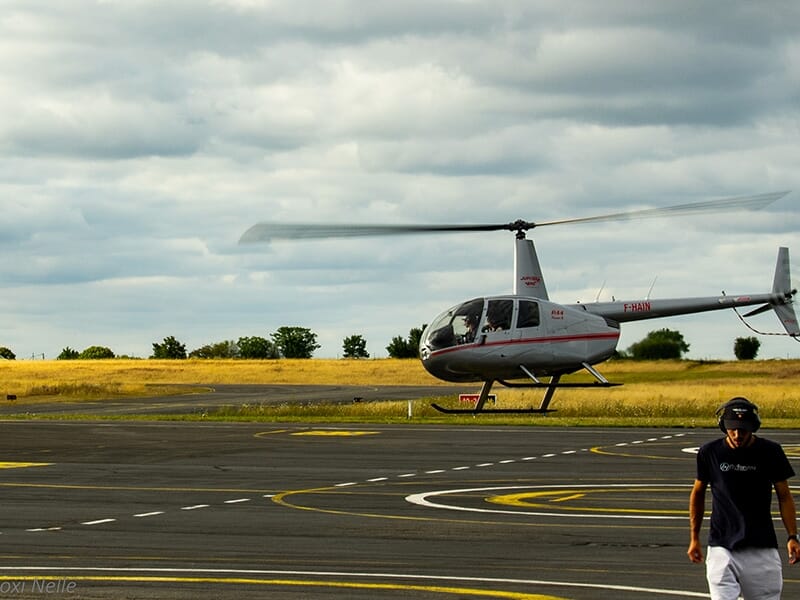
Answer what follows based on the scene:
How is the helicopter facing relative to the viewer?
to the viewer's left

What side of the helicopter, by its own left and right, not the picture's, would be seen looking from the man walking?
left

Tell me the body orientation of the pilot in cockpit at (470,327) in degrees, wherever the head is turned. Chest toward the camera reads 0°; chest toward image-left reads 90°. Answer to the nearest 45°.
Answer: approximately 90°

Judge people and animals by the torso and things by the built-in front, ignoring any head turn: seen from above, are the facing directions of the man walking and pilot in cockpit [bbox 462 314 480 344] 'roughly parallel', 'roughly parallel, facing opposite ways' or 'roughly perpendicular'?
roughly perpendicular

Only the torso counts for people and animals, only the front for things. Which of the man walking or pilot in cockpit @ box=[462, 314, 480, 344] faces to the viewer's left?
the pilot in cockpit

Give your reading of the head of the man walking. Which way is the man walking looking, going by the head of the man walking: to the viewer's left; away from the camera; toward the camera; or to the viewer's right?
toward the camera

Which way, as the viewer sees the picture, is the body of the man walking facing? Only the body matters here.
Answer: toward the camera

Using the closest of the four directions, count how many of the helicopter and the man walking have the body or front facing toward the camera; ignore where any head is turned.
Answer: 1

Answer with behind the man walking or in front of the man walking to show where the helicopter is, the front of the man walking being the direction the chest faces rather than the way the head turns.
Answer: behind

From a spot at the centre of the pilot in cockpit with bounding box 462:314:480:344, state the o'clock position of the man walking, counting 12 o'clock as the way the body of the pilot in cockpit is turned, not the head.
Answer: The man walking is roughly at 9 o'clock from the pilot in cockpit.

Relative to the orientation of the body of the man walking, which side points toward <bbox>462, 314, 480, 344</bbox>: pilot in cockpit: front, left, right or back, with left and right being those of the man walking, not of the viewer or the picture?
back

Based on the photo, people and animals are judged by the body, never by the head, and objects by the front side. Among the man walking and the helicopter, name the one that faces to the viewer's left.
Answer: the helicopter

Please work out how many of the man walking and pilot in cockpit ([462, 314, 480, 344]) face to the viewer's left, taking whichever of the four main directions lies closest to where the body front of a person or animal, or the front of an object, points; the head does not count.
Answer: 1
